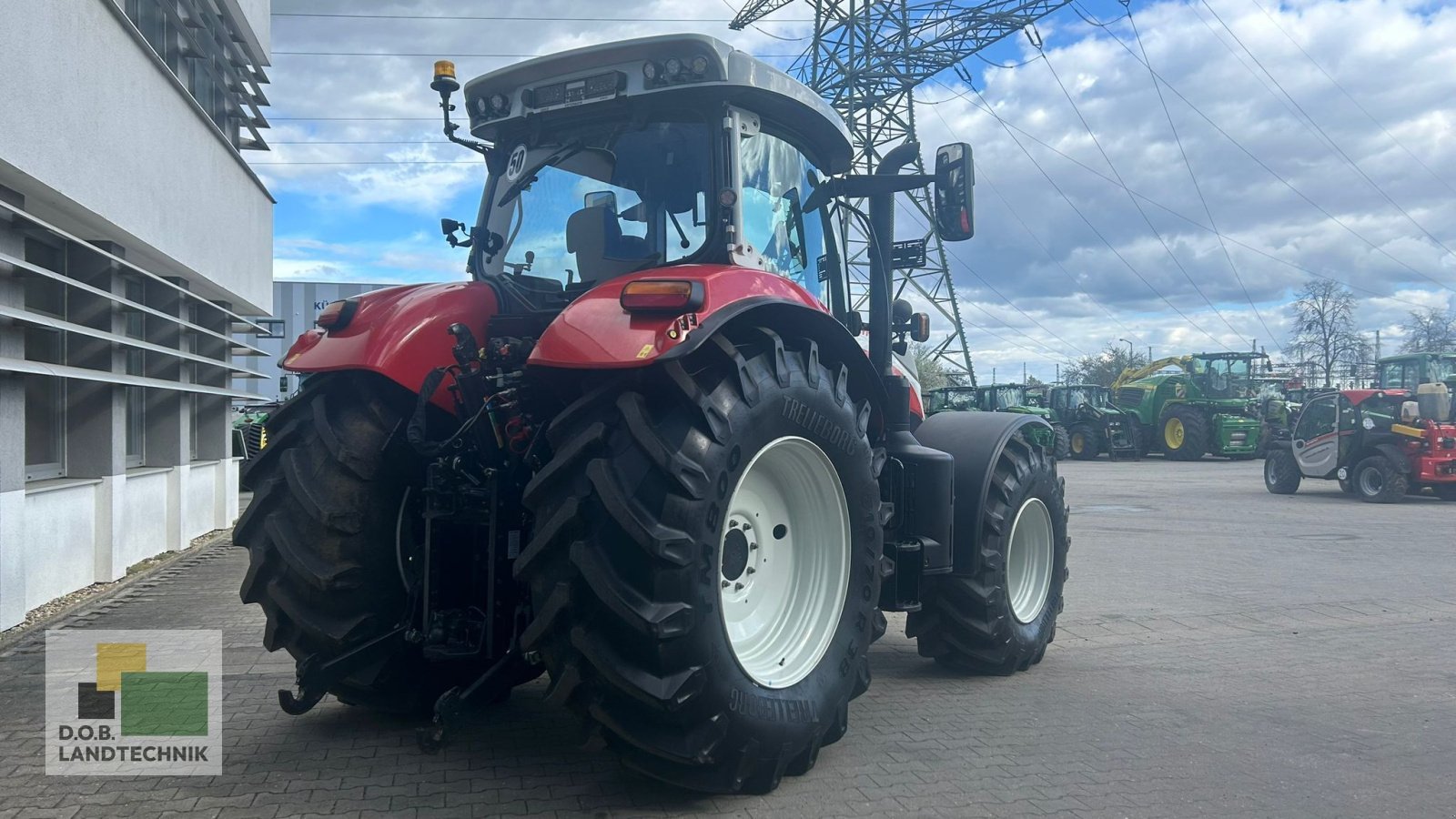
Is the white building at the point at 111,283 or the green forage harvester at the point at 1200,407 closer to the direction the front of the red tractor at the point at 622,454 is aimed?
the green forage harvester

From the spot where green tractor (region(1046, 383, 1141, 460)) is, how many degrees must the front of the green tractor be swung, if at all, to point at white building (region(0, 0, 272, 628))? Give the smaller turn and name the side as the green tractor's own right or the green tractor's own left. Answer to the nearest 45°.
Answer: approximately 45° to the green tractor's own right

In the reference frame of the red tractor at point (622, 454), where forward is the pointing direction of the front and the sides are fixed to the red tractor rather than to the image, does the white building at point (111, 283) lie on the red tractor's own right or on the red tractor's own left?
on the red tractor's own left

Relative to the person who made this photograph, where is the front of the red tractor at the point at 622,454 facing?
facing away from the viewer and to the right of the viewer

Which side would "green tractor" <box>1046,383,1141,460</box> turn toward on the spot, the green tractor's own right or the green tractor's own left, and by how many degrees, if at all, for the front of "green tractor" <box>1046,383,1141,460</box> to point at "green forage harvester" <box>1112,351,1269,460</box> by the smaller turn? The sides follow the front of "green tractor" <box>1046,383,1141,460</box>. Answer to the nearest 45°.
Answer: approximately 45° to the green tractor's own left
